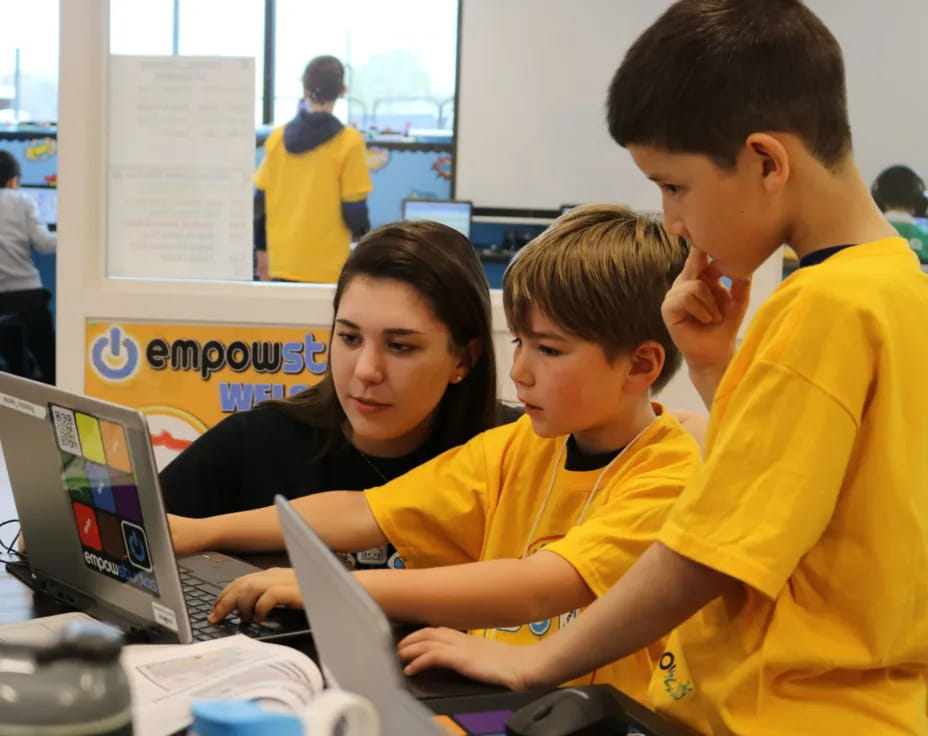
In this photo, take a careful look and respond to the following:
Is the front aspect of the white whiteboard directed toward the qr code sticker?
yes

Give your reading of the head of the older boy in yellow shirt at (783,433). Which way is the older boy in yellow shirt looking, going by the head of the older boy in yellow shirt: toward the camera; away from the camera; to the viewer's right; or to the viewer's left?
to the viewer's left

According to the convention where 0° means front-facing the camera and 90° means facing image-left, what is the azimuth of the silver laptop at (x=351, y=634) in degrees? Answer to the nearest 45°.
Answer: approximately 225°

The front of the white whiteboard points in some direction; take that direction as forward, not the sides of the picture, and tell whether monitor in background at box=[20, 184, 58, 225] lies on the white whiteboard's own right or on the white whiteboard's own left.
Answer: on the white whiteboard's own right

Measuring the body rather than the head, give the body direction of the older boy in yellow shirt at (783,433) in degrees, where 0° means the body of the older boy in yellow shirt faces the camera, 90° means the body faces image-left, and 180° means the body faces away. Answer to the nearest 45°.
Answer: approximately 90°

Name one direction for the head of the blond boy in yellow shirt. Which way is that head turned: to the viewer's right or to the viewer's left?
to the viewer's left

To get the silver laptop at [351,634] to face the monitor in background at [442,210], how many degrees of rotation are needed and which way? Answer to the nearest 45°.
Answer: approximately 45° to its left

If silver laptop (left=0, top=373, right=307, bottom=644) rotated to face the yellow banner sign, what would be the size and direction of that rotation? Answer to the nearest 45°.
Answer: approximately 45° to its left

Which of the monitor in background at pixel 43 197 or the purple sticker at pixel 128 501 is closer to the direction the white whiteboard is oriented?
the purple sticker

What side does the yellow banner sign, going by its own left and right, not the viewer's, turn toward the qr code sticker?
front
